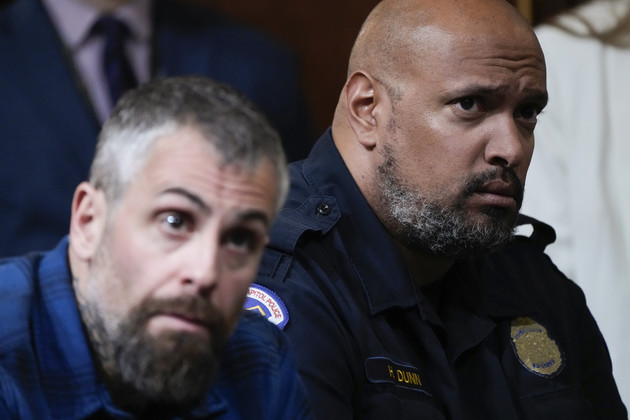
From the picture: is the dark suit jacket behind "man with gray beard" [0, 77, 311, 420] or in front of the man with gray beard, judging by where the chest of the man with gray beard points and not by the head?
behind

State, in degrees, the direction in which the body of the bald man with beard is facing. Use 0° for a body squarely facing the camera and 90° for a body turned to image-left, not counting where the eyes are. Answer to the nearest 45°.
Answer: approximately 315°

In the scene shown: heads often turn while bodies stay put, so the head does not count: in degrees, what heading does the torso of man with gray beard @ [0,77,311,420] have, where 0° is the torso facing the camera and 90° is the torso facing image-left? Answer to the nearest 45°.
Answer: approximately 315°

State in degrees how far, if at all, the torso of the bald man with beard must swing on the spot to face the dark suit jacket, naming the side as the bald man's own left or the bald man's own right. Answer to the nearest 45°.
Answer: approximately 135° to the bald man's own right

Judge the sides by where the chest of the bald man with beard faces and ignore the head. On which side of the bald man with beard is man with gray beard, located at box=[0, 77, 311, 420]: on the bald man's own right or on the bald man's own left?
on the bald man's own right

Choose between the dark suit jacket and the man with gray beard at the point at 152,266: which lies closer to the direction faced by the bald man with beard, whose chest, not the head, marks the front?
the man with gray beard

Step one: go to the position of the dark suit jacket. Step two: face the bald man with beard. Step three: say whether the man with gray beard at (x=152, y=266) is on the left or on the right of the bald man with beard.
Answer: right

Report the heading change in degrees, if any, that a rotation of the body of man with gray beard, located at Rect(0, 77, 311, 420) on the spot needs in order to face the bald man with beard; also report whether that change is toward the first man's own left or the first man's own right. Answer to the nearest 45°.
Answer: approximately 90° to the first man's own left
